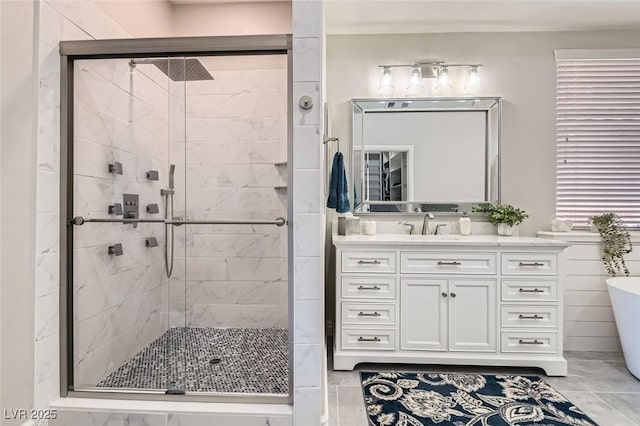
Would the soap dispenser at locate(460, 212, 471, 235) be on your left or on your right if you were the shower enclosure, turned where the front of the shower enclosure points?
on your left

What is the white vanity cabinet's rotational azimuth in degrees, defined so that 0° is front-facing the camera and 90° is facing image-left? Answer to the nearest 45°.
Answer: approximately 0°

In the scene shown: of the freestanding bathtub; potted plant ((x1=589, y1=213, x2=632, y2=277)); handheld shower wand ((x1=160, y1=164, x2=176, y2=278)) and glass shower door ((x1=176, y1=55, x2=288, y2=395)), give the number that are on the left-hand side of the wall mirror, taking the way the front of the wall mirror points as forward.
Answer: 2

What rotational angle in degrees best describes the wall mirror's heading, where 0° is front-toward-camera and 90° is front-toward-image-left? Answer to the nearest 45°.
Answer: approximately 0°

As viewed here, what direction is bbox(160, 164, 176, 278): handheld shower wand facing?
to the viewer's right

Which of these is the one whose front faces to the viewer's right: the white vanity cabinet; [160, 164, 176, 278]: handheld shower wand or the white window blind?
the handheld shower wand
